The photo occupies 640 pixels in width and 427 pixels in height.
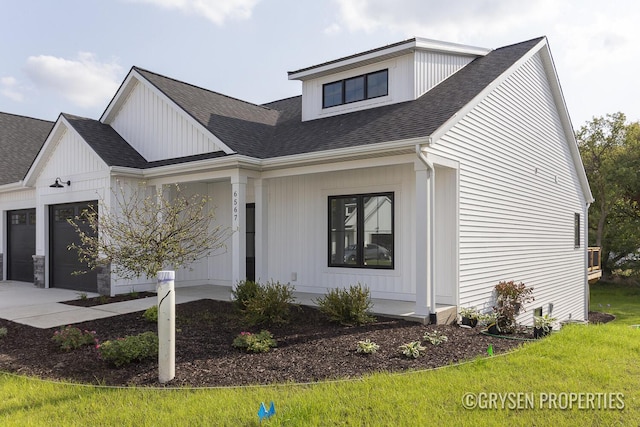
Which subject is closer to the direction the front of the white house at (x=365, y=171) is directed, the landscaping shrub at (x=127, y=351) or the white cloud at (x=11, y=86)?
the landscaping shrub

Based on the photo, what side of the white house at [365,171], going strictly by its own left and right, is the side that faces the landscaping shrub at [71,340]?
front

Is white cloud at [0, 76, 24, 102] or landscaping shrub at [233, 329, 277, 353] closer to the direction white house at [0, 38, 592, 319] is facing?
the landscaping shrub

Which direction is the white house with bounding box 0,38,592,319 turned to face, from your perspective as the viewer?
facing the viewer and to the left of the viewer

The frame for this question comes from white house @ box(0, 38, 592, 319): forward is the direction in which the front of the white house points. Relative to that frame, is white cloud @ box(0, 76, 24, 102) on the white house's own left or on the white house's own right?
on the white house's own right

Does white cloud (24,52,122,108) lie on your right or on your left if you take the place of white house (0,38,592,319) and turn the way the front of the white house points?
on your right

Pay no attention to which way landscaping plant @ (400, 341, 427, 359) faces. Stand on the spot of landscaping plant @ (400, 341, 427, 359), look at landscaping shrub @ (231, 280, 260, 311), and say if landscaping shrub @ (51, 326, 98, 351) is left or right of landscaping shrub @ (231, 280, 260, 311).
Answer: left

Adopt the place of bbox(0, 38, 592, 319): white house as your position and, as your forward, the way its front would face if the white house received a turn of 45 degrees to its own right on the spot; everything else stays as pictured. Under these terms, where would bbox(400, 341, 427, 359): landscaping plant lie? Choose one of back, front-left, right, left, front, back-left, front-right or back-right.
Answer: left

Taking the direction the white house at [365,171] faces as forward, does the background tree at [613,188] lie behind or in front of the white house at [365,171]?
behind
